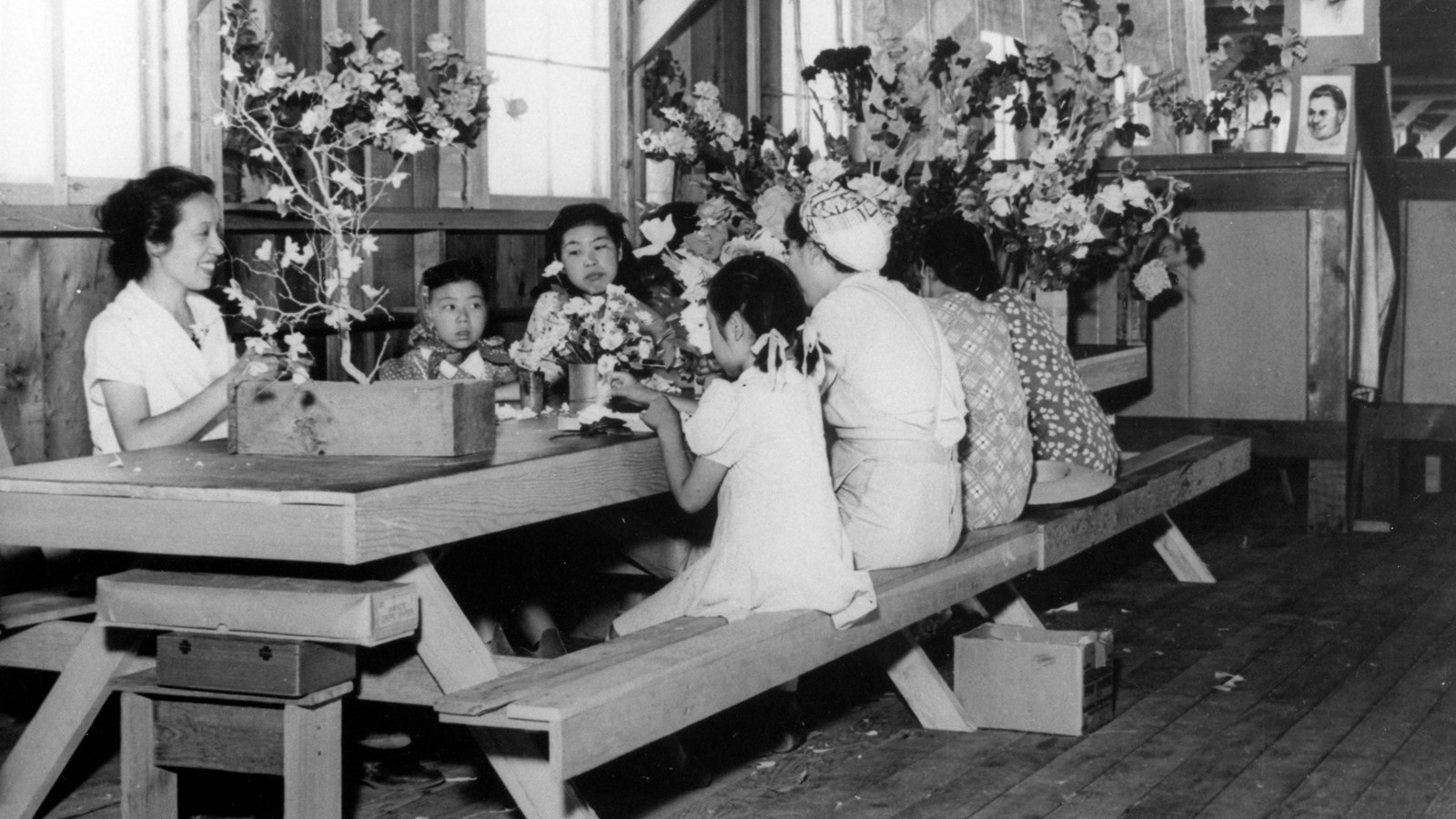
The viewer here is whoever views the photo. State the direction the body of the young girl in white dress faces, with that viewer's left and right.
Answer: facing away from the viewer and to the left of the viewer

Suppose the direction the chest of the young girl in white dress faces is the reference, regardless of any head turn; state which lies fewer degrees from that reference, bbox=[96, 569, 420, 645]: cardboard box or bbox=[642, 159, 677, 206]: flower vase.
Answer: the flower vase

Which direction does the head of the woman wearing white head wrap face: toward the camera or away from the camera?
away from the camera

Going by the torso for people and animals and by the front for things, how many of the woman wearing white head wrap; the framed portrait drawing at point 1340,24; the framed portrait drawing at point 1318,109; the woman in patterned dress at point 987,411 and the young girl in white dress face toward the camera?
2

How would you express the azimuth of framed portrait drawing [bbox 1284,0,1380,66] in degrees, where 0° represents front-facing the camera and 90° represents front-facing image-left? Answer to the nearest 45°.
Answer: approximately 0°

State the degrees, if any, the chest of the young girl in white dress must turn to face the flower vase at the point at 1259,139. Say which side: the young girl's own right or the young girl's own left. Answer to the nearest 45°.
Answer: approximately 90° to the young girl's own right

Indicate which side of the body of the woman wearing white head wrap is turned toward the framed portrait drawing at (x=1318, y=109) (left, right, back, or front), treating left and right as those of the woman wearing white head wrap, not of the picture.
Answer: right

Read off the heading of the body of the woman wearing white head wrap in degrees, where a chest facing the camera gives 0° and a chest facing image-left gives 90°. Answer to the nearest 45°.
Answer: approximately 135°

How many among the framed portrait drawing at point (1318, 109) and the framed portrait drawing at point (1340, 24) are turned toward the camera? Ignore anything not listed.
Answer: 2

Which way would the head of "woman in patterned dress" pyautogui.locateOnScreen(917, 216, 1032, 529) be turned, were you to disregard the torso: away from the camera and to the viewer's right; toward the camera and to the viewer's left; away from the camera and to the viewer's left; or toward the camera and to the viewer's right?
away from the camera and to the viewer's left

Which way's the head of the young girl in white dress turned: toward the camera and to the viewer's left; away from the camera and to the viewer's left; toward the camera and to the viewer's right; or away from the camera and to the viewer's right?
away from the camera and to the viewer's left

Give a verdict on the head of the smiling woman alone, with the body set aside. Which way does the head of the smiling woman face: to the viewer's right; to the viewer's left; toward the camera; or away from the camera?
to the viewer's right
